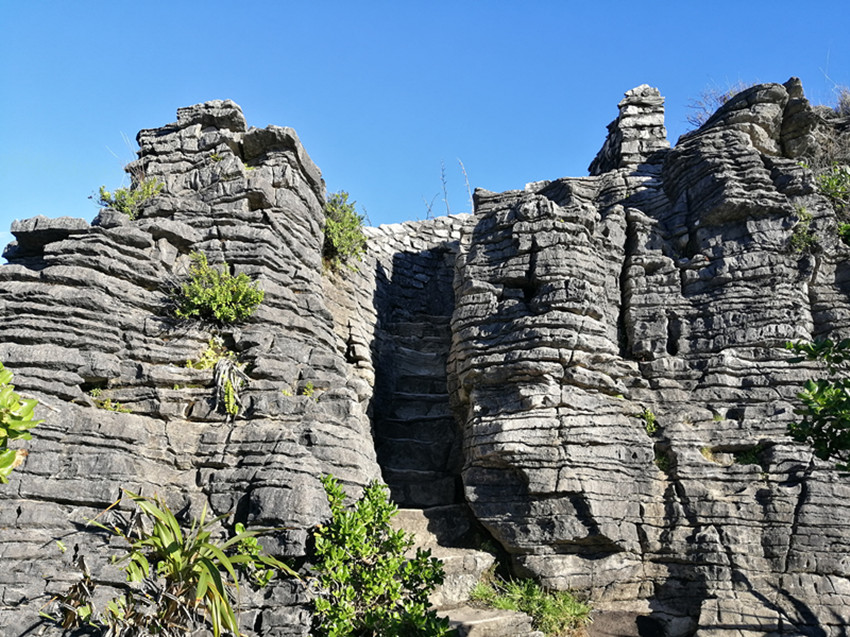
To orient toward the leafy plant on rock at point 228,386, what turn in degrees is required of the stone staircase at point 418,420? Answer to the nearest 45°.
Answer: approximately 45° to its right

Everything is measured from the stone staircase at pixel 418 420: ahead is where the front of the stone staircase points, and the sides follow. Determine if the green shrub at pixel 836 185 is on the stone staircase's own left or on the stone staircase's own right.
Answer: on the stone staircase's own left

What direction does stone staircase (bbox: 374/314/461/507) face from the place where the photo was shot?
facing the viewer

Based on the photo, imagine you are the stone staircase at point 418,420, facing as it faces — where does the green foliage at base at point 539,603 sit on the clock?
The green foliage at base is roughly at 11 o'clock from the stone staircase.

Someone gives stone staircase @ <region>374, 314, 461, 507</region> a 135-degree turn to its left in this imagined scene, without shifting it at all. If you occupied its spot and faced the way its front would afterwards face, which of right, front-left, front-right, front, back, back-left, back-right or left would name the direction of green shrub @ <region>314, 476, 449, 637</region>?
back-right

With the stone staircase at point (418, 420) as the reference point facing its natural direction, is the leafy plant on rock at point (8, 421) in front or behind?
in front
